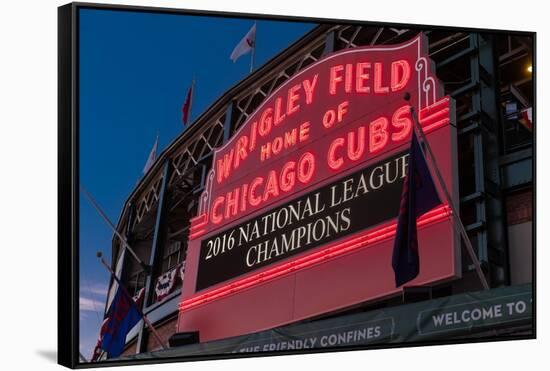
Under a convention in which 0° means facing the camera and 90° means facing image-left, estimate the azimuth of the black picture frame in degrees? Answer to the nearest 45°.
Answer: approximately 315°
